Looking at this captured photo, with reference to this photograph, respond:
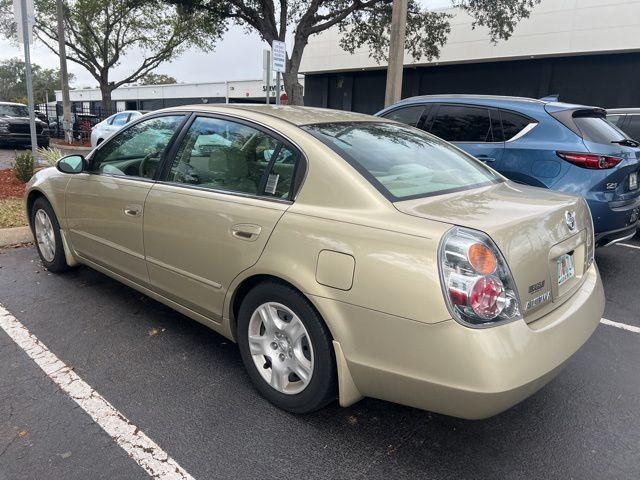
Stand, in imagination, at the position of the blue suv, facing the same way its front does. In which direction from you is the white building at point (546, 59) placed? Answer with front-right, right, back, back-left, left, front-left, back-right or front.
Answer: front-right

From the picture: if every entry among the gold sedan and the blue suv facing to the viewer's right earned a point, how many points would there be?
0

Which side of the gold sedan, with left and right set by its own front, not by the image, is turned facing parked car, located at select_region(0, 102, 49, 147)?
front

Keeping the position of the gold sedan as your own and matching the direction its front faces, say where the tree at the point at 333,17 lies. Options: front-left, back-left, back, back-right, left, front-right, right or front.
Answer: front-right

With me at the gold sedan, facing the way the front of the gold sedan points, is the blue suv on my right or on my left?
on my right

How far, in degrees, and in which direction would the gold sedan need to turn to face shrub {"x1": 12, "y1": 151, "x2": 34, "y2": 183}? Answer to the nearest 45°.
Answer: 0° — it already faces it

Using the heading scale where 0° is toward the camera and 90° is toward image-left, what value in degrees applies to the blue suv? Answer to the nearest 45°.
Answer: approximately 135°

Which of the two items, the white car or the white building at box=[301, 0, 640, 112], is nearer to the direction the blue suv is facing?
the white car

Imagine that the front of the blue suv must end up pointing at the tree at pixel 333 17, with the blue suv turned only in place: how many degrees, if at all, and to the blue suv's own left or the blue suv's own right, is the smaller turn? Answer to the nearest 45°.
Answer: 0° — it already faces it

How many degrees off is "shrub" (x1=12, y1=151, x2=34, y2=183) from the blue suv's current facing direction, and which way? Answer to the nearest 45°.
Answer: approximately 45° to its left

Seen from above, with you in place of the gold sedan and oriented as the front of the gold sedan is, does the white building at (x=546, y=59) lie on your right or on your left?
on your right

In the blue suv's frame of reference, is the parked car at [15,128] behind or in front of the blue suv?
in front

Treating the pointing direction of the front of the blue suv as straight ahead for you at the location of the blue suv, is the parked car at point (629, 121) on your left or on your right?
on your right
